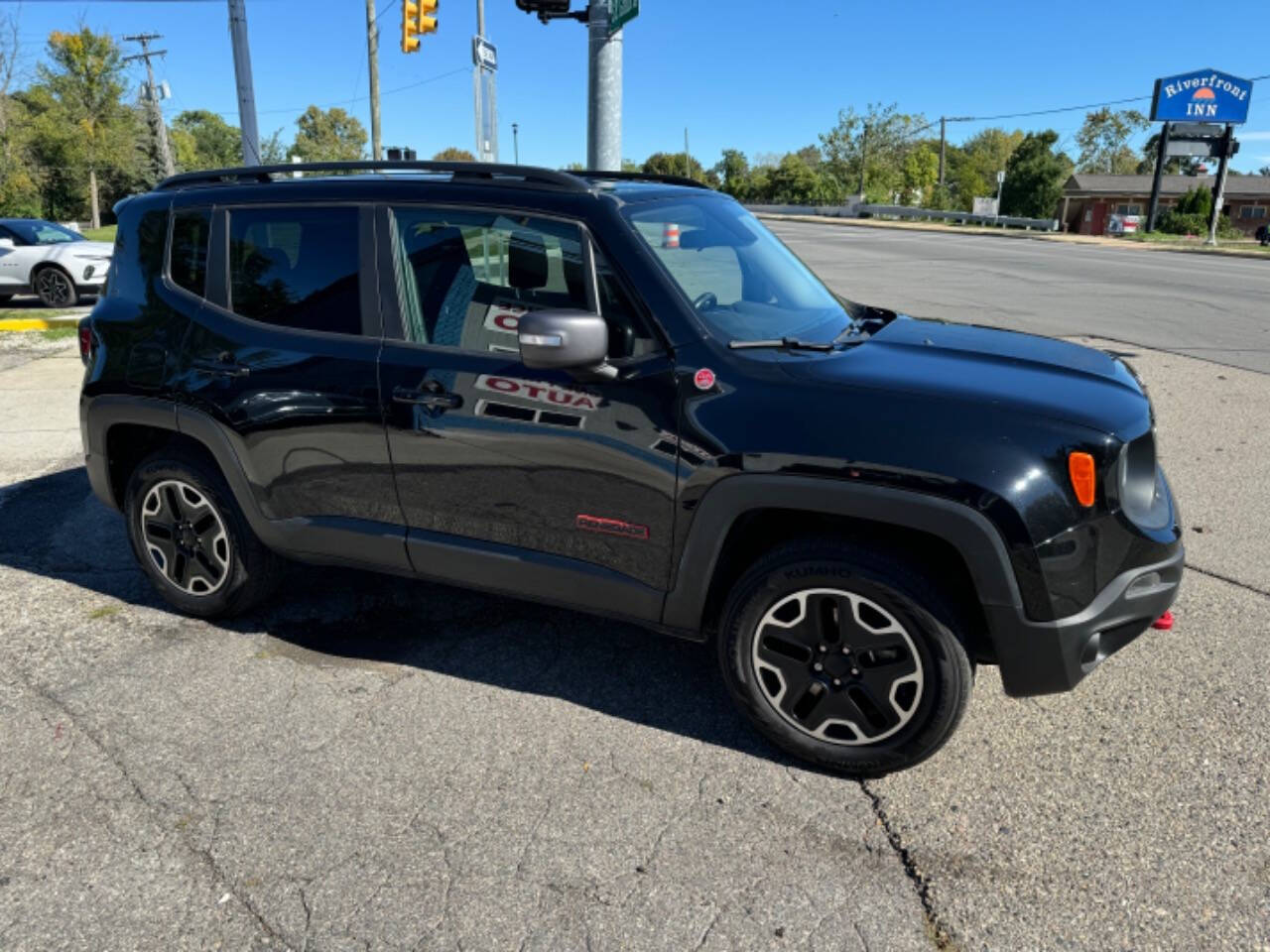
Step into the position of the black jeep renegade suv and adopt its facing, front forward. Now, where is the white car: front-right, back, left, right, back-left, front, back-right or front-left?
back

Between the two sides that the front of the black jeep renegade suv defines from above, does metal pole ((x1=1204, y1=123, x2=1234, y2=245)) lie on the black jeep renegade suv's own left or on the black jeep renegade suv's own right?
on the black jeep renegade suv's own left

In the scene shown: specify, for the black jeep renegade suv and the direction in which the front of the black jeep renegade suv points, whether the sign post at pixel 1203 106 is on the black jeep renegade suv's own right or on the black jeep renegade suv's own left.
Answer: on the black jeep renegade suv's own left

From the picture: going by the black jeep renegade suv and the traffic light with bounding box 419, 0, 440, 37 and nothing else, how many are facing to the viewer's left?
0

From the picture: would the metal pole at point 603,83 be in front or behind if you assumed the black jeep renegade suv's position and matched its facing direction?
behind

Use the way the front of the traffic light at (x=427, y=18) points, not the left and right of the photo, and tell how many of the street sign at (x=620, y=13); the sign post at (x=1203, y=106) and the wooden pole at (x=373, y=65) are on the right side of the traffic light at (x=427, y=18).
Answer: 1

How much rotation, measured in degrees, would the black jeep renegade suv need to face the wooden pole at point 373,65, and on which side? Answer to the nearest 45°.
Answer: approximately 135° to its left

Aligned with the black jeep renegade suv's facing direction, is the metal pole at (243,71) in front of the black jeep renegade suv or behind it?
behind

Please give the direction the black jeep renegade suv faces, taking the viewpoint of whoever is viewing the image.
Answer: facing the viewer and to the right of the viewer
